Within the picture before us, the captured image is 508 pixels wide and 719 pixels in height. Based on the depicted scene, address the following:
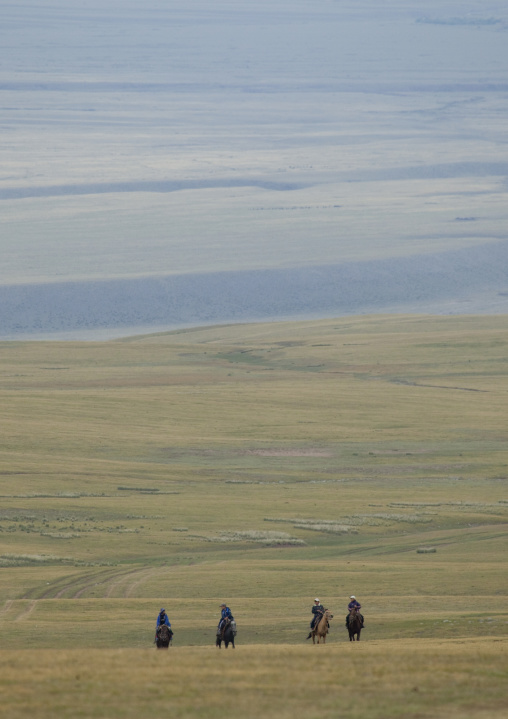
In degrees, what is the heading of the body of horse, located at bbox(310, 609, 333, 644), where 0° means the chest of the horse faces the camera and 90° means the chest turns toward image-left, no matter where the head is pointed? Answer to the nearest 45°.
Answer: approximately 315°

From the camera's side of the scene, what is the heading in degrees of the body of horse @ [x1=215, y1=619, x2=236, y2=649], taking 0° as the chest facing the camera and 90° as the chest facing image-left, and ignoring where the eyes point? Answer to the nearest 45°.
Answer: approximately 45°

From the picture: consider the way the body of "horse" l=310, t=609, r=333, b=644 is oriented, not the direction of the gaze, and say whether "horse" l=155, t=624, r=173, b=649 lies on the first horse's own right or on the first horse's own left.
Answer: on the first horse's own right
